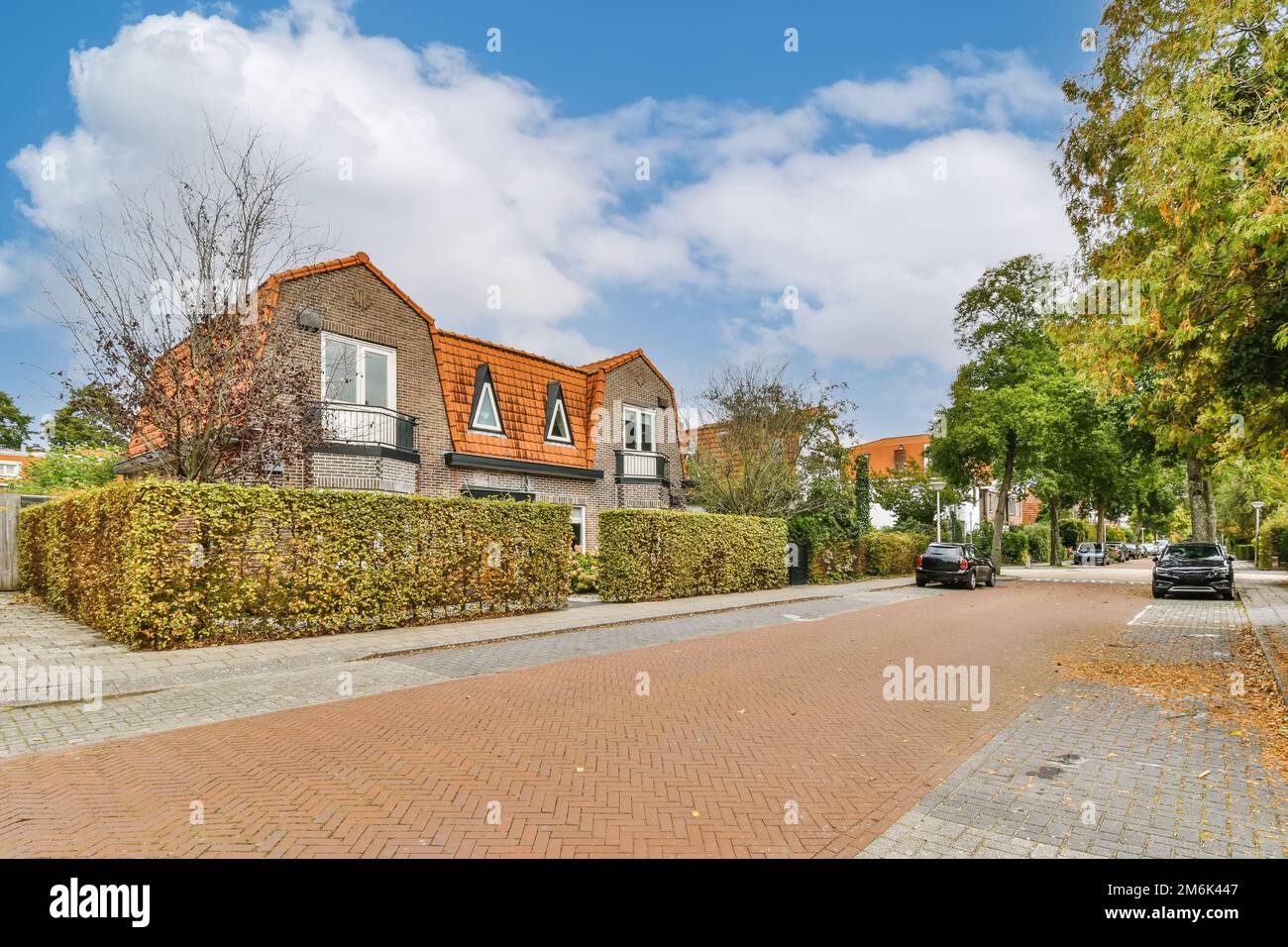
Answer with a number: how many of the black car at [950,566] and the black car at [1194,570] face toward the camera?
1

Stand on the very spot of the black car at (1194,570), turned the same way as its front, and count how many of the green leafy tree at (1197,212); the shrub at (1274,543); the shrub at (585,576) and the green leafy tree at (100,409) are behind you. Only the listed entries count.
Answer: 1

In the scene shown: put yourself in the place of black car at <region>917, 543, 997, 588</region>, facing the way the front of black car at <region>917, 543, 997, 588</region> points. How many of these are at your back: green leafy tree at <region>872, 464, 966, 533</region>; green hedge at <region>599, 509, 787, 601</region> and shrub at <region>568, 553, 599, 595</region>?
2

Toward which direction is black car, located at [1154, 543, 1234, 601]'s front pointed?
toward the camera

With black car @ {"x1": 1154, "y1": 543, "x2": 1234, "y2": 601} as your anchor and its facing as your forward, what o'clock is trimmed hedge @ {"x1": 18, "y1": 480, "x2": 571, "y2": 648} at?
The trimmed hedge is roughly at 1 o'clock from the black car.

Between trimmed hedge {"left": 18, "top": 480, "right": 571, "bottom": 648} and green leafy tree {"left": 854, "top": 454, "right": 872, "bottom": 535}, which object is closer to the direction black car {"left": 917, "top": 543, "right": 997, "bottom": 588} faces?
the green leafy tree

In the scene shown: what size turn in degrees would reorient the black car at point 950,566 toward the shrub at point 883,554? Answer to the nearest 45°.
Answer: approximately 90° to its left

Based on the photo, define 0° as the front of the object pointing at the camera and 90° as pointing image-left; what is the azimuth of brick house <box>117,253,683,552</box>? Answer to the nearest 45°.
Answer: approximately 315°

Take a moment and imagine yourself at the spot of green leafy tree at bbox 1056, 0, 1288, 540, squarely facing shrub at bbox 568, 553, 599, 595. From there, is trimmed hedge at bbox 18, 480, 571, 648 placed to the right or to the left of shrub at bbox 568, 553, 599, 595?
left

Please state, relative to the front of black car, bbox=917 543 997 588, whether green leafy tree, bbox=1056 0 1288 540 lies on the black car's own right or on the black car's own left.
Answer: on the black car's own right

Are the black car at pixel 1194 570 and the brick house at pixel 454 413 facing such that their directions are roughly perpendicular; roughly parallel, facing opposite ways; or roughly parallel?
roughly perpendicular

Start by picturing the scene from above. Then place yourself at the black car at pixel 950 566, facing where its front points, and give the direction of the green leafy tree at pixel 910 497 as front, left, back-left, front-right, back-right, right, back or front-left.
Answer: front-left

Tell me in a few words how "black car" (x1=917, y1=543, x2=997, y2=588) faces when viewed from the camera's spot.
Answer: facing away from the viewer and to the right of the viewer
